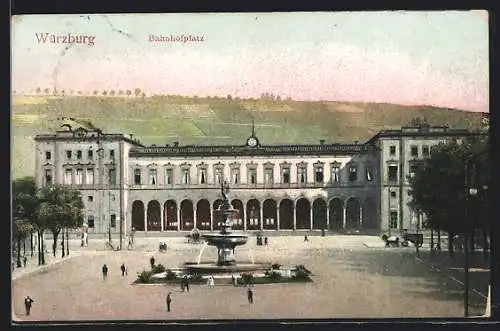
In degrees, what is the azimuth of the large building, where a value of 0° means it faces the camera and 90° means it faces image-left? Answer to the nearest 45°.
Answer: approximately 0°
